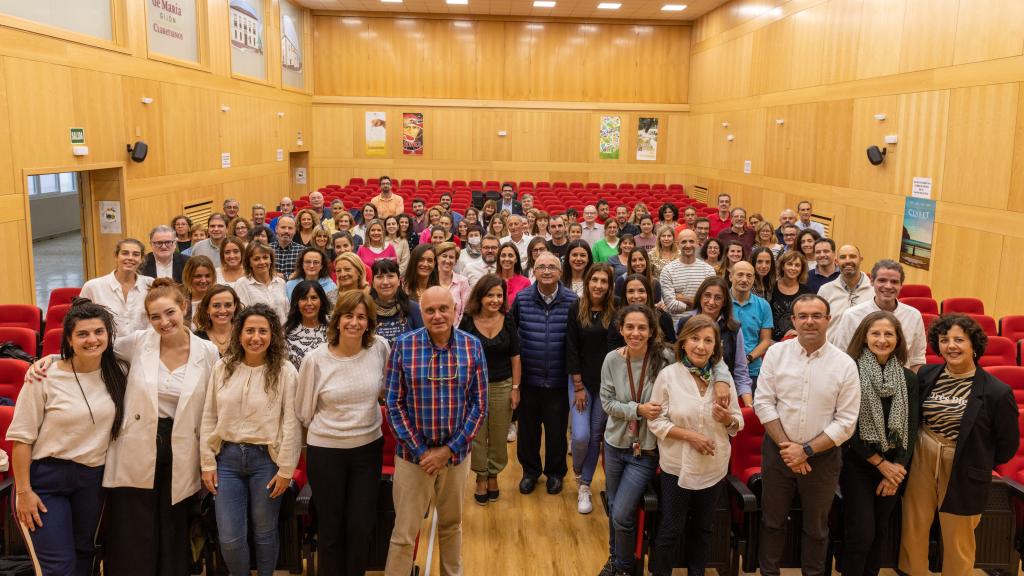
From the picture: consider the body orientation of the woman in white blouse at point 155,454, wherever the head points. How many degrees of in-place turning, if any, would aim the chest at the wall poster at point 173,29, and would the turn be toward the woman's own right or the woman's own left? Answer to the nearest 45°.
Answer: approximately 180°

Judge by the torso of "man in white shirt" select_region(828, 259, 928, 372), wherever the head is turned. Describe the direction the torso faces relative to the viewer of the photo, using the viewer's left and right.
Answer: facing the viewer

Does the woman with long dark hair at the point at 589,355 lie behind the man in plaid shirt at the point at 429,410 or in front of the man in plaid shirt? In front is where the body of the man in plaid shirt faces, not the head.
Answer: behind

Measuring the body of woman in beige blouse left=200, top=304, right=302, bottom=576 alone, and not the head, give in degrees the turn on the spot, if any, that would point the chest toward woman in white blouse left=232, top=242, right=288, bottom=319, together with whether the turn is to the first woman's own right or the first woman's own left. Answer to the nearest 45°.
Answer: approximately 180°

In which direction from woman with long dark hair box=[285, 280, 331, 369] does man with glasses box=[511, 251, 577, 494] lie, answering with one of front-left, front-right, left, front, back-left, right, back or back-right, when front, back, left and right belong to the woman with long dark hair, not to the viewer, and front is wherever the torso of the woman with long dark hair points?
left

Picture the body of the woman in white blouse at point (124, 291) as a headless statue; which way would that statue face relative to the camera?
toward the camera

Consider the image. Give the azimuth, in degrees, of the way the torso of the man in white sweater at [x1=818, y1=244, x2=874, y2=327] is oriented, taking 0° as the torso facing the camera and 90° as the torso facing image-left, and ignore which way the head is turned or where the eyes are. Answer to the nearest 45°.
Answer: approximately 0°

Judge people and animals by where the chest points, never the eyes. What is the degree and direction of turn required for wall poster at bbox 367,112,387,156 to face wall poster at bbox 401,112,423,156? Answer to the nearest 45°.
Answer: approximately 90° to its left

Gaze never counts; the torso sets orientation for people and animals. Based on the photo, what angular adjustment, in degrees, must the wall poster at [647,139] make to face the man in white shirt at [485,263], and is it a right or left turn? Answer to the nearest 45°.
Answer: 0° — it already faces them

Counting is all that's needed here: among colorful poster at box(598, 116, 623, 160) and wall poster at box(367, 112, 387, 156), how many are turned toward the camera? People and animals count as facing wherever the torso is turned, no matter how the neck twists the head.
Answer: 2

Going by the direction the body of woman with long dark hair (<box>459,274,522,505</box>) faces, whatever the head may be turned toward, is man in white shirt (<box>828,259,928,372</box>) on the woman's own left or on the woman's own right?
on the woman's own left

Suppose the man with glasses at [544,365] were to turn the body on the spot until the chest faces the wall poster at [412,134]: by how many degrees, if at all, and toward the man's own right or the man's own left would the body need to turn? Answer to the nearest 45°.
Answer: approximately 180°

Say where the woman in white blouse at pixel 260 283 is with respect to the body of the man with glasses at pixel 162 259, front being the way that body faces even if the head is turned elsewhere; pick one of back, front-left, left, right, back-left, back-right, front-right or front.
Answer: front-left
